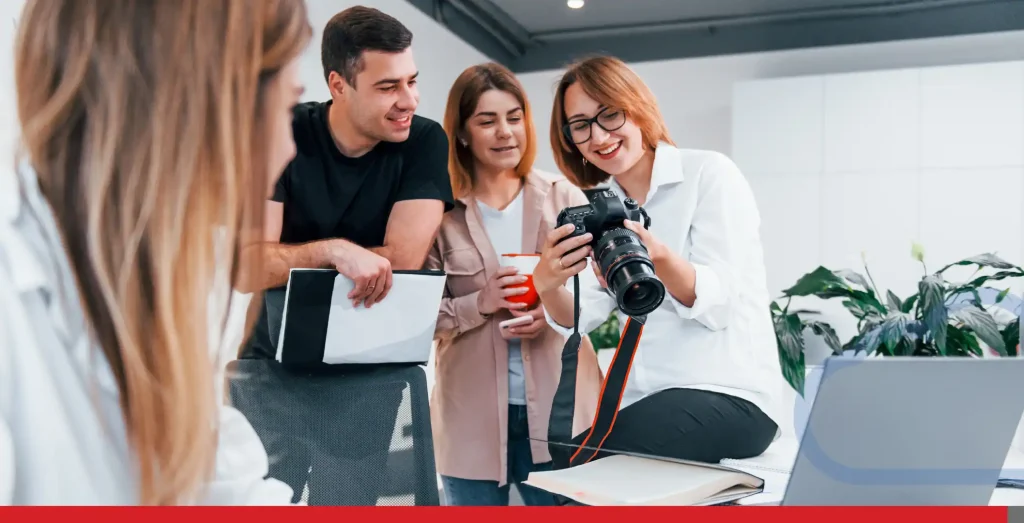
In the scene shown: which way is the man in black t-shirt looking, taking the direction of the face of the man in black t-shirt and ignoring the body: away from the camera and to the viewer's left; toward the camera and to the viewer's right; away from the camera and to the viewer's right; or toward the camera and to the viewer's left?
toward the camera and to the viewer's right

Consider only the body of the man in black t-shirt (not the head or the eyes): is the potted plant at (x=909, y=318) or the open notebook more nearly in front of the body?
the open notebook

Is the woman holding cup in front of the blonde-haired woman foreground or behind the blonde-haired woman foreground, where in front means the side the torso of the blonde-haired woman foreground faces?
in front

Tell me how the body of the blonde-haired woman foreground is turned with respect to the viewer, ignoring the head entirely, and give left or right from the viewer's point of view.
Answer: facing away from the viewer and to the right of the viewer

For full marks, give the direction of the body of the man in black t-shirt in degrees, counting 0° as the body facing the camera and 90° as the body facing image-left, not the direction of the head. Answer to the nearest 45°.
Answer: approximately 0°

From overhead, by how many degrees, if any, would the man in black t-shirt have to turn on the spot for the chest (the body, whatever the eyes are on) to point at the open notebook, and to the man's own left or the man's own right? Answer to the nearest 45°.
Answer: approximately 45° to the man's own left

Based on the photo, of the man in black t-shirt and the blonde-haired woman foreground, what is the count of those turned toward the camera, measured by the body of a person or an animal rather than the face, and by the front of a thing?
1
